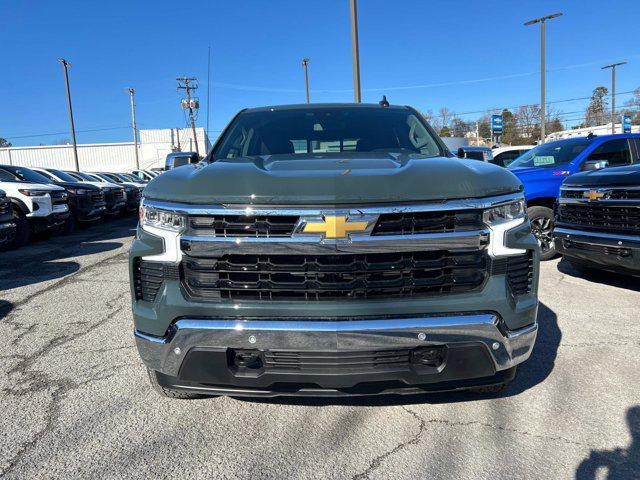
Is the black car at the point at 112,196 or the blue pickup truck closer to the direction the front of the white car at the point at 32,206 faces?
the blue pickup truck

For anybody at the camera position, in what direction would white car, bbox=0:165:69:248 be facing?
facing the viewer and to the right of the viewer

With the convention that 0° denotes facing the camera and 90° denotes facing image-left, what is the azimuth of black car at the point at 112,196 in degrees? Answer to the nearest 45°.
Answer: approximately 315°

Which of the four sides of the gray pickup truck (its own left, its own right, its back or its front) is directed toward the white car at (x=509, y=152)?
back

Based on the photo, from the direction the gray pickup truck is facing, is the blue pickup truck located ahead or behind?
behind

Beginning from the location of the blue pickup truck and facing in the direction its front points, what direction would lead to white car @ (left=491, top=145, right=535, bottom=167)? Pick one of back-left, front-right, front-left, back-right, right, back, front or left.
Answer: back-right

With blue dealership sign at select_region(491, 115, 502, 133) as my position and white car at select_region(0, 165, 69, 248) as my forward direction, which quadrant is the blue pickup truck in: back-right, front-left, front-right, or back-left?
front-left

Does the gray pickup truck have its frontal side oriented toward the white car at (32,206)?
no

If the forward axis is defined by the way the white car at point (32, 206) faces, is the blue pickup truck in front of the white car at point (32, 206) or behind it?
in front

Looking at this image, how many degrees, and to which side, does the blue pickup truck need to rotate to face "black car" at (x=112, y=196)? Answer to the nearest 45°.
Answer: approximately 45° to its right

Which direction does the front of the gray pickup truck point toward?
toward the camera

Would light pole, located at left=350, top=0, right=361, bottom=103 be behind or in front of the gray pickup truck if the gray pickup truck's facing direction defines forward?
behind

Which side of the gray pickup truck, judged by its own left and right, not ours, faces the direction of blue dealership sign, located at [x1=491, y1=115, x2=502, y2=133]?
back
